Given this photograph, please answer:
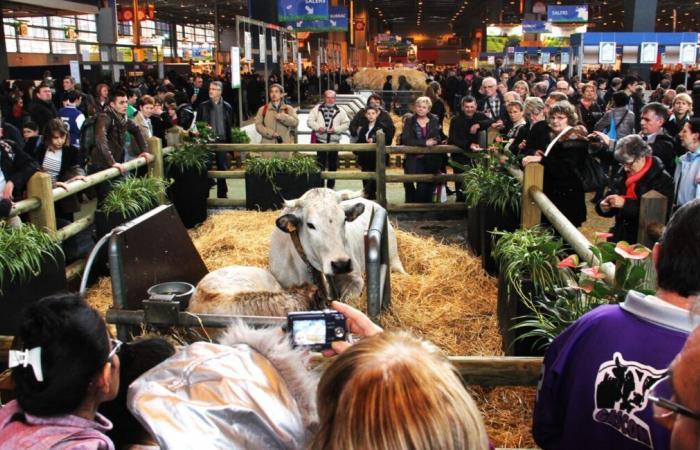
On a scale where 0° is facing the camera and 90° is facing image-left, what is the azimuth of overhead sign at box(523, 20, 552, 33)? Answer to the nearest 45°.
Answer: approximately 0°

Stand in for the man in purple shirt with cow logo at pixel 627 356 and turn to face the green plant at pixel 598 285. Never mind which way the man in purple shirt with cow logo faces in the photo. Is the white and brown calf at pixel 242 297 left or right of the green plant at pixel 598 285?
left

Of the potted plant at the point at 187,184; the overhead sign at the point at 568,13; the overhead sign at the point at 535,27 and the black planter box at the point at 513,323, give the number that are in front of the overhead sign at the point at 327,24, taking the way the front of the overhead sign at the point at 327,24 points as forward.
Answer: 2

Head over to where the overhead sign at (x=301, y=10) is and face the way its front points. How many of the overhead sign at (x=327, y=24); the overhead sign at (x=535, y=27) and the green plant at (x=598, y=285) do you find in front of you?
1

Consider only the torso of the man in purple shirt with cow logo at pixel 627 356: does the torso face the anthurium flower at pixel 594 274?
yes

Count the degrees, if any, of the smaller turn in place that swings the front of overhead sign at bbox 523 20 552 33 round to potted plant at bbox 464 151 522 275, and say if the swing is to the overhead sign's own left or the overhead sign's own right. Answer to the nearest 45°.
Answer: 0° — it already faces it

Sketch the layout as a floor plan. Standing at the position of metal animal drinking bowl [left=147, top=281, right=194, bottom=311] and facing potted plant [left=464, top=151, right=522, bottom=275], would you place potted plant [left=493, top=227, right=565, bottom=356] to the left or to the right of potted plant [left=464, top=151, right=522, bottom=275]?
right

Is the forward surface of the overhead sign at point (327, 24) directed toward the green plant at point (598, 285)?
yes

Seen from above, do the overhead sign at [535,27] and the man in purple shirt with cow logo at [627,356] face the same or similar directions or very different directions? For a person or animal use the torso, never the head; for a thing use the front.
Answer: very different directions

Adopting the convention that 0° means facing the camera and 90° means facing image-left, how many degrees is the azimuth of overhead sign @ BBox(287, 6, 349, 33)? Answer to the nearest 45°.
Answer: approximately 0°

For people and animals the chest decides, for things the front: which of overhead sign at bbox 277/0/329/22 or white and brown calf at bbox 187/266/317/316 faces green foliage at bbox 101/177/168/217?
the overhead sign

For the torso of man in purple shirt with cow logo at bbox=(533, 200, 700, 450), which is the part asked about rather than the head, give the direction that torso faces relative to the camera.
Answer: away from the camera
